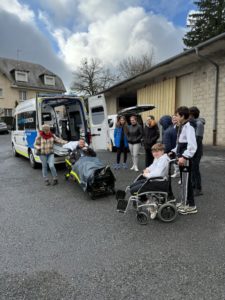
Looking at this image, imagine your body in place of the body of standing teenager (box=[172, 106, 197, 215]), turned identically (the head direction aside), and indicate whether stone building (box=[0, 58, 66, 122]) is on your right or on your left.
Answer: on your right

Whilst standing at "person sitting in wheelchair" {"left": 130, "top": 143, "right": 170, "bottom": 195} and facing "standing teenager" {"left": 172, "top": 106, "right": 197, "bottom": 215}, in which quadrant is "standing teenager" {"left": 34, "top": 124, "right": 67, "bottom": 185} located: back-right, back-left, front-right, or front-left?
back-left

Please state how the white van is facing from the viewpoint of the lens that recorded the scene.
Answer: facing away from the viewer and to the left of the viewer

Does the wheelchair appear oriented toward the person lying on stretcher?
no

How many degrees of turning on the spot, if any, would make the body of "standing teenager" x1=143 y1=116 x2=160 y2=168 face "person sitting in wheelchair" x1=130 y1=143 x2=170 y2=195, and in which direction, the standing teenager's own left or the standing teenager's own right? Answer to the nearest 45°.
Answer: approximately 45° to the standing teenager's own left

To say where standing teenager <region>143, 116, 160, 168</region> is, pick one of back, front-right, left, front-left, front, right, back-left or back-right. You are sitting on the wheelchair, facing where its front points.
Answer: right

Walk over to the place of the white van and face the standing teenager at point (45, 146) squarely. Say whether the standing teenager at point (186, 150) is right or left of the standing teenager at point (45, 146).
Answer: left

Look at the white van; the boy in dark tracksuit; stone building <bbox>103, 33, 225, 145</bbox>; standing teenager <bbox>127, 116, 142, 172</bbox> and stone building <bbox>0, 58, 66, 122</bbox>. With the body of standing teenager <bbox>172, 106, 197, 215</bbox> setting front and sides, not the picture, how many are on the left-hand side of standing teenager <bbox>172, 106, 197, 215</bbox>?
0

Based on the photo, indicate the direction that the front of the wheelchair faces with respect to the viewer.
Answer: facing to the left of the viewer

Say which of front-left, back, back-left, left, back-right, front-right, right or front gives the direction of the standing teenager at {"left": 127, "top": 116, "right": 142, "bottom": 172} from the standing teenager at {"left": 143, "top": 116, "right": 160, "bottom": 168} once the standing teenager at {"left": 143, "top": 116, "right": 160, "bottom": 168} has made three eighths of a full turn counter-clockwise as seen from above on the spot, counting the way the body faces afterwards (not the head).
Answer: back-left

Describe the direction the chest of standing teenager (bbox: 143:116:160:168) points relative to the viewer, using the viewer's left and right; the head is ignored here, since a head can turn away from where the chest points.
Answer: facing the viewer and to the left of the viewer

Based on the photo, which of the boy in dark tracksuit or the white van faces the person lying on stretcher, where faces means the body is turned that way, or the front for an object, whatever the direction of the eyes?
the boy in dark tracksuit

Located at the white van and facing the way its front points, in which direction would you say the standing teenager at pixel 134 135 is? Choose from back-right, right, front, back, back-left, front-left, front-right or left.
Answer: back

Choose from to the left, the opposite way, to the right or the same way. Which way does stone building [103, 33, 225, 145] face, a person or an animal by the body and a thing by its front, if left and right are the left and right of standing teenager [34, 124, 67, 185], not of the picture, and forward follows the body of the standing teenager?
to the right

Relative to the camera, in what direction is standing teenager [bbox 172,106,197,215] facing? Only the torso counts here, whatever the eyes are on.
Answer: to the viewer's left

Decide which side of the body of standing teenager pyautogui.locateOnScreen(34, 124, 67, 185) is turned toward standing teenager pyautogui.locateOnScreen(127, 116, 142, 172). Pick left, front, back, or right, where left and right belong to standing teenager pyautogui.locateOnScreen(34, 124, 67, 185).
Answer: left

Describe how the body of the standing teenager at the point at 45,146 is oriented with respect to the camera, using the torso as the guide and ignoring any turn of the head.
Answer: toward the camera

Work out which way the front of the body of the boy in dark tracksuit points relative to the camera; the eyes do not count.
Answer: to the viewer's left

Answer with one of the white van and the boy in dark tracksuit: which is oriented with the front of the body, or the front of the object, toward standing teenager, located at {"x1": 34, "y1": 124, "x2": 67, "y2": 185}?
the boy in dark tracksuit

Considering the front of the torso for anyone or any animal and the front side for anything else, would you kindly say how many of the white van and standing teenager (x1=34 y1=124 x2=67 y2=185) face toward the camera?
1
